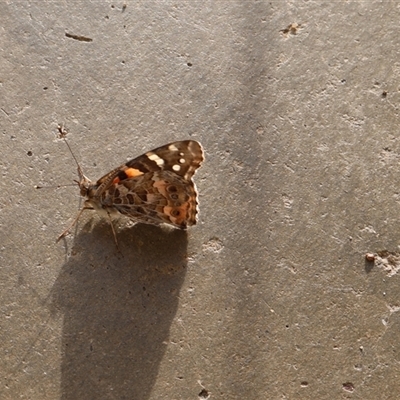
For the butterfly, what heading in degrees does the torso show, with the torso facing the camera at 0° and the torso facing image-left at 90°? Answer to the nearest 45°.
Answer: approximately 90°
